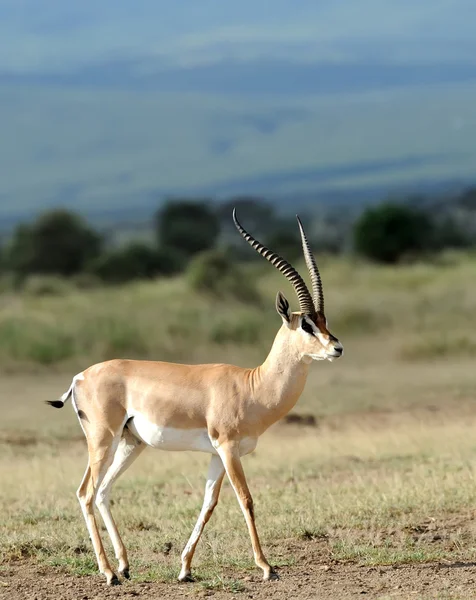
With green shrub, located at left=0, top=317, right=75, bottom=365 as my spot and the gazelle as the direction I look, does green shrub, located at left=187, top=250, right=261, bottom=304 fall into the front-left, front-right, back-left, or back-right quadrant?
back-left

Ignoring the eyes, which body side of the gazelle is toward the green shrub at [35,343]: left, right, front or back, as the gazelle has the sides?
left

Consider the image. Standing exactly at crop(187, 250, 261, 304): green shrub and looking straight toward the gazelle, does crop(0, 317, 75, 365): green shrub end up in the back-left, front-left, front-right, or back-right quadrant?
front-right

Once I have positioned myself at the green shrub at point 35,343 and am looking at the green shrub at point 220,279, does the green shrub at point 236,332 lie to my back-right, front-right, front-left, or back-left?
front-right

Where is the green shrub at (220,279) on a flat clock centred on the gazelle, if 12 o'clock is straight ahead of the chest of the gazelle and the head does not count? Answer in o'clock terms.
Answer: The green shrub is roughly at 9 o'clock from the gazelle.

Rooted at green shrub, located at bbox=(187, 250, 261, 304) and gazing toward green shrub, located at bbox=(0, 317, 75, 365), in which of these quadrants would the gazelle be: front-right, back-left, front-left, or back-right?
front-left

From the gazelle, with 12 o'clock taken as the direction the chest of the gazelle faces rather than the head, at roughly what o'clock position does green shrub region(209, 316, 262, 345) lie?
The green shrub is roughly at 9 o'clock from the gazelle.

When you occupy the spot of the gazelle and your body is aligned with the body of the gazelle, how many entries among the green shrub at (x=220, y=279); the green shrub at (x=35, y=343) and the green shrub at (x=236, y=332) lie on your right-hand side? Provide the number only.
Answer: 0

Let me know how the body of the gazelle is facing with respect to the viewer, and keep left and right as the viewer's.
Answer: facing to the right of the viewer

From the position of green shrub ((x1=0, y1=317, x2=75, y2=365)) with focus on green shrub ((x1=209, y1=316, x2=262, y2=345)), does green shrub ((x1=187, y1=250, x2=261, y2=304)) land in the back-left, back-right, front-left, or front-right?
front-left
